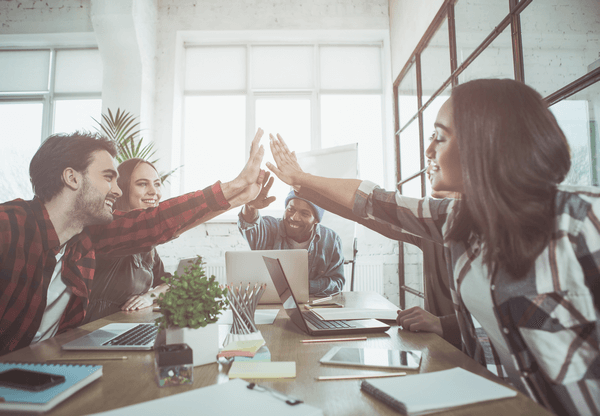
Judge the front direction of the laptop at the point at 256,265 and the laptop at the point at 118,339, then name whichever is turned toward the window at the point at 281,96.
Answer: the laptop at the point at 256,265

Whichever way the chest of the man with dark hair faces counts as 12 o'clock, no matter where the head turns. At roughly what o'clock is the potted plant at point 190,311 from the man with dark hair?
The potted plant is roughly at 12 o'clock from the man with dark hair.

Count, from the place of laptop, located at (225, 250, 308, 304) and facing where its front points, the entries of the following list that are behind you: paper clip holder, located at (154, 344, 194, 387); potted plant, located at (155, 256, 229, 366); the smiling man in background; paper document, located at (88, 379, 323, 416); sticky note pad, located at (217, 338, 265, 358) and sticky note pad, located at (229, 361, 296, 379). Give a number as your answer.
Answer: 5

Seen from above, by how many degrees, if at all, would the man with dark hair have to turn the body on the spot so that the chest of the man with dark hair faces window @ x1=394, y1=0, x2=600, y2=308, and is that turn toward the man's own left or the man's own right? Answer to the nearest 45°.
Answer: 0° — they already face it

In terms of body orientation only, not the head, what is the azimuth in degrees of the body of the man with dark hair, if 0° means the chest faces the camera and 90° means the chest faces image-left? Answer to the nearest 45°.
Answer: approximately 270°

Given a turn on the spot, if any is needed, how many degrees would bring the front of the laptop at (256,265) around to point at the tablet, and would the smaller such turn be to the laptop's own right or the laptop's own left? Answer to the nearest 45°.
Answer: approximately 180°

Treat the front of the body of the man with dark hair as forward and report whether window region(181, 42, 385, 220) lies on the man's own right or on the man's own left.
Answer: on the man's own left

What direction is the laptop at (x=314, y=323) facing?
to the viewer's right

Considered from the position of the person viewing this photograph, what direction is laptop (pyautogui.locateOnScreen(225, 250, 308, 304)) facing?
facing away from the viewer

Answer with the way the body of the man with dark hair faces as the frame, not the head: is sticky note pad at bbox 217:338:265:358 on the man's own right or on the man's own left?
on the man's own right

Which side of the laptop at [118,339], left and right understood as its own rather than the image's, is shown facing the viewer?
left
